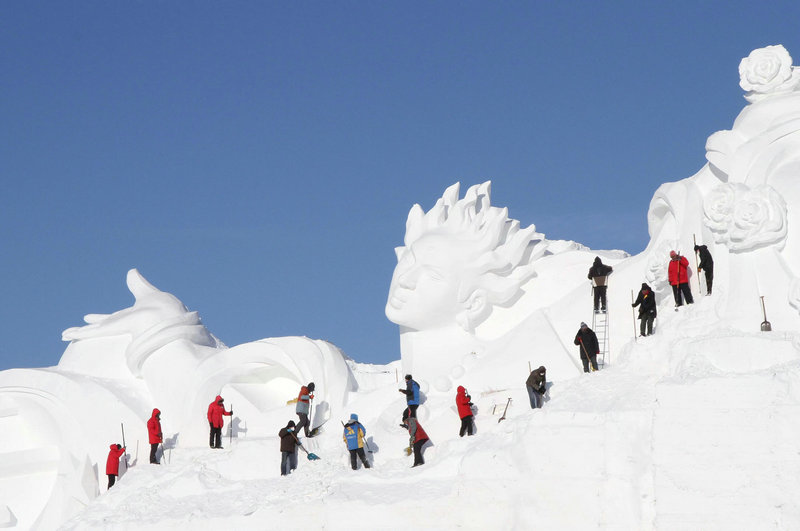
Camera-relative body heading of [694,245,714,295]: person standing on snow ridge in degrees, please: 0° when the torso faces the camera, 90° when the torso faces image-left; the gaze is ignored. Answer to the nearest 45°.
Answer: approximately 90°

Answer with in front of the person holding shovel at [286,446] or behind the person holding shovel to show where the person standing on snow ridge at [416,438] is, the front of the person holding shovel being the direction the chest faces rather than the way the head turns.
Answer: in front

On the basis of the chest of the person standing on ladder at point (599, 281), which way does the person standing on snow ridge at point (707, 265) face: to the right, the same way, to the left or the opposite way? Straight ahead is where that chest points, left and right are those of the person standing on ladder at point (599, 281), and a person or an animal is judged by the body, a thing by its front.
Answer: to the left

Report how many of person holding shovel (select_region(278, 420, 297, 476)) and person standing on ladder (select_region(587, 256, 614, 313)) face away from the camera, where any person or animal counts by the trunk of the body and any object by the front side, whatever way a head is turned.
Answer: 1

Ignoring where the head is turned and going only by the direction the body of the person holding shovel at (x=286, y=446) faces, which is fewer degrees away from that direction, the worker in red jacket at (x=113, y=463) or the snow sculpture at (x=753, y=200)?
the snow sculpture

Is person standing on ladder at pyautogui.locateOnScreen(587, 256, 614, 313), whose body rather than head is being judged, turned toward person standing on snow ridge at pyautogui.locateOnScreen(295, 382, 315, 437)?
no

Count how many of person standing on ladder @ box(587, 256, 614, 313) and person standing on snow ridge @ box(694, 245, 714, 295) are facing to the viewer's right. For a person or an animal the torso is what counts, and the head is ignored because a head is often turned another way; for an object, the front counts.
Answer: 0

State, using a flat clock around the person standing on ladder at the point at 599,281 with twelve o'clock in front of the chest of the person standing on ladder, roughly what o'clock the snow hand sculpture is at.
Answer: The snow hand sculpture is roughly at 9 o'clock from the person standing on ladder.

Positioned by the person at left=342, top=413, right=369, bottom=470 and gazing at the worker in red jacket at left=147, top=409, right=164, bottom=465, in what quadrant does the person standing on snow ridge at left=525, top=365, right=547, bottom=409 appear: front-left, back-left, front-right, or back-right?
back-right

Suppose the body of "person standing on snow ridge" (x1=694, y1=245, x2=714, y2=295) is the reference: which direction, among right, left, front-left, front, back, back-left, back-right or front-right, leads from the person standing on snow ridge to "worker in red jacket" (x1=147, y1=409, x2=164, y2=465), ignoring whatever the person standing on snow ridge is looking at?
front

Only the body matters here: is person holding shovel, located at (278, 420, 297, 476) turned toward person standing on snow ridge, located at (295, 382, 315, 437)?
no

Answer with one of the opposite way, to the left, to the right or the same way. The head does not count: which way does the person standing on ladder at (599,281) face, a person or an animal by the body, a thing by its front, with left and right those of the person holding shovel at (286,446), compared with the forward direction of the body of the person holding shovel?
to the left

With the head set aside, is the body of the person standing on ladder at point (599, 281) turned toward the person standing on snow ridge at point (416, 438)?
no

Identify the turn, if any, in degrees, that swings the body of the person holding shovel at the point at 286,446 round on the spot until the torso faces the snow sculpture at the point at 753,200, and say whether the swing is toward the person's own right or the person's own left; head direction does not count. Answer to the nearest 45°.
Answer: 0° — they already face it

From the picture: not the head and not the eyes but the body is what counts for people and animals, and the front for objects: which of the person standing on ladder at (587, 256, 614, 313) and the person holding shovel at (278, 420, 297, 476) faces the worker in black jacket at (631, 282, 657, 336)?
the person holding shovel

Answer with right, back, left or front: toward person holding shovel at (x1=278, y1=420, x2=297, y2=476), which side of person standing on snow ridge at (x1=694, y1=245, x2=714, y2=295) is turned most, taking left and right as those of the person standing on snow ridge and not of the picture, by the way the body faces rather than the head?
front

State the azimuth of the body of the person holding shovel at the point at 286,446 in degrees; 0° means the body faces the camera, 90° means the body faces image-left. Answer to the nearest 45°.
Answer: approximately 270°

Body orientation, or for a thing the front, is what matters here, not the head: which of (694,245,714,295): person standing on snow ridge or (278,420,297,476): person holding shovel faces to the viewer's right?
the person holding shovel

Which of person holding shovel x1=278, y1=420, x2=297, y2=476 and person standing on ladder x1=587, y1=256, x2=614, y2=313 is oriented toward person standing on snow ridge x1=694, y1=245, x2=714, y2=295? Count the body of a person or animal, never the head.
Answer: the person holding shovel
